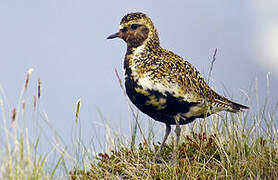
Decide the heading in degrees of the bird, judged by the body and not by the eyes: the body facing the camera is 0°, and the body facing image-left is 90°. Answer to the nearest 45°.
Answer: approximately 90°
